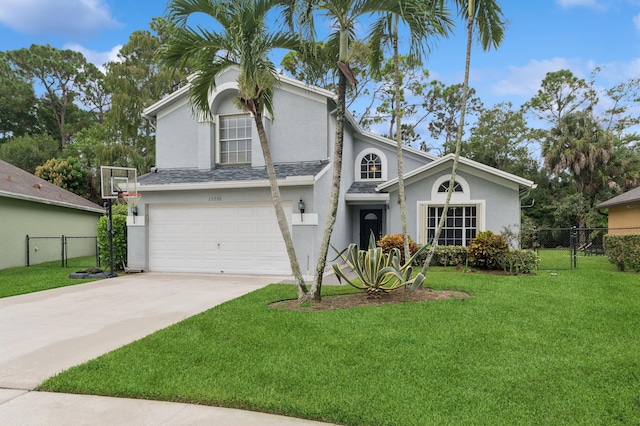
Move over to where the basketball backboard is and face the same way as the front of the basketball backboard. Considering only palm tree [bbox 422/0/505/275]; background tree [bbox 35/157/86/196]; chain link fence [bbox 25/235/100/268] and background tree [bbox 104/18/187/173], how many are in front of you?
1

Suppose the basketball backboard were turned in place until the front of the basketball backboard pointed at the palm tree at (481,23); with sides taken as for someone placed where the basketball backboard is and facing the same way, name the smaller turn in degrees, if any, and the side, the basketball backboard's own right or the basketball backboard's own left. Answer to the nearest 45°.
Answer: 0° — it already faces it

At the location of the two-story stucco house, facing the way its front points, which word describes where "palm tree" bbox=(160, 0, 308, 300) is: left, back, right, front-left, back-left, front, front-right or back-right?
front

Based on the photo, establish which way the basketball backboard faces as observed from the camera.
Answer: facing the viewer and to the right of the viewer

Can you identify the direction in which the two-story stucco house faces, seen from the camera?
facing the viewer

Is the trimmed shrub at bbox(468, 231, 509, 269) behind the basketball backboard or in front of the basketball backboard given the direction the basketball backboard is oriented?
in front

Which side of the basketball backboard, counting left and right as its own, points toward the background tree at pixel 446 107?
left

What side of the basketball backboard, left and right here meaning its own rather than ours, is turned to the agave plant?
front

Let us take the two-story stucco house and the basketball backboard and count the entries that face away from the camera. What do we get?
0

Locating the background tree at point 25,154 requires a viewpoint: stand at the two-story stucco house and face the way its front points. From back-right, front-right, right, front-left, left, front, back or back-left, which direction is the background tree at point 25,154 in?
back-right

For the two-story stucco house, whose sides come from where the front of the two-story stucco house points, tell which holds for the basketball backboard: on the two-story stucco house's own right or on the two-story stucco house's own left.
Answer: on the two-story stucco house's own right

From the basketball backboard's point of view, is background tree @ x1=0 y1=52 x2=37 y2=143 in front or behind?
behind
